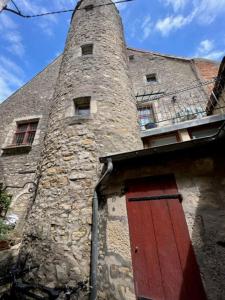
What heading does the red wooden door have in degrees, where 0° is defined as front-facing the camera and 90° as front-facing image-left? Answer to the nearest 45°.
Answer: approximately 0°
